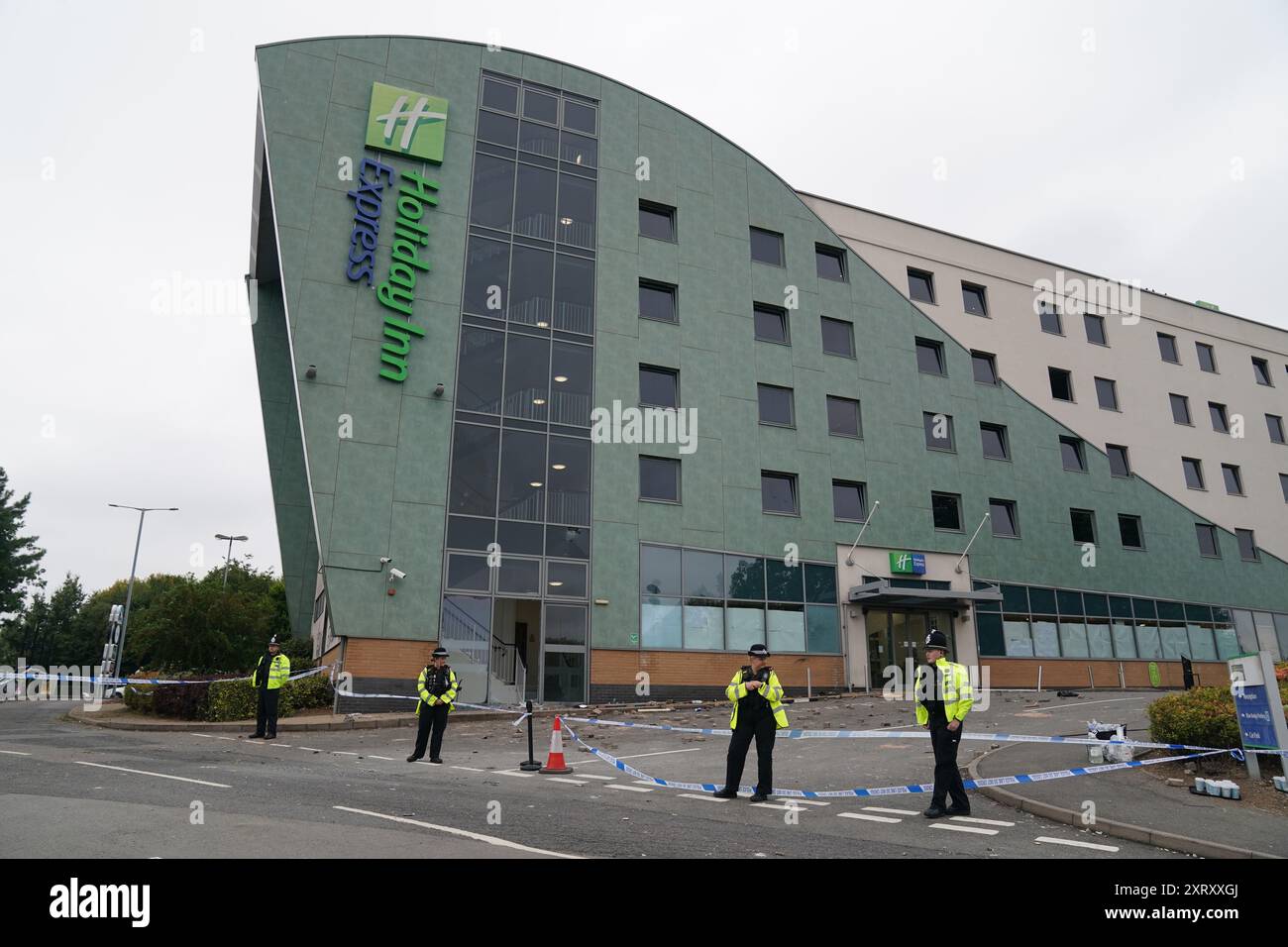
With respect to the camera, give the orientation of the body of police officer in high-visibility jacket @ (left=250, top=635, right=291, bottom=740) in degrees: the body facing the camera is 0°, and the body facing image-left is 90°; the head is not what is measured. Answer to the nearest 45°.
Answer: approximately 45°

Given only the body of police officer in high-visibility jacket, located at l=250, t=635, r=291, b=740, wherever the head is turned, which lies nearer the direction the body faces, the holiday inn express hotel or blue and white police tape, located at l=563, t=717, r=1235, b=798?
the blue and white police tape

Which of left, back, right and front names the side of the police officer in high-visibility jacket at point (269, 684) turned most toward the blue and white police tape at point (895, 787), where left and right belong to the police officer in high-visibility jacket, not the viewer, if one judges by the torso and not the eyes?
left

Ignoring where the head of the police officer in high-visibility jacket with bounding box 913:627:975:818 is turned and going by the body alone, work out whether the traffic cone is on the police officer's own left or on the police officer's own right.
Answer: on the police officer's own right

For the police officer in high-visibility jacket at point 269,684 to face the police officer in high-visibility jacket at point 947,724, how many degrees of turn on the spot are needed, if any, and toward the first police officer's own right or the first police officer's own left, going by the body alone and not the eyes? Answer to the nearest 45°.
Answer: approximately 90° to the first police officer's own left

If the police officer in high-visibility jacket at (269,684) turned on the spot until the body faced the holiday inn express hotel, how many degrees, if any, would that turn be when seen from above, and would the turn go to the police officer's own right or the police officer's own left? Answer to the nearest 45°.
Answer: approximately 180°

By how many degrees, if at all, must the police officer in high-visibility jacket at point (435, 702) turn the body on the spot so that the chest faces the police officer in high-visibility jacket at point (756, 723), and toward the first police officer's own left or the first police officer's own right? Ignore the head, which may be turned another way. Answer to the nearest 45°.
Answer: approximately 45° to the first police officer's own left

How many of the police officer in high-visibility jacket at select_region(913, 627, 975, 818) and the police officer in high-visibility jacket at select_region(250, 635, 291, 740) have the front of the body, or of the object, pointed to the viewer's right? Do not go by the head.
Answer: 0

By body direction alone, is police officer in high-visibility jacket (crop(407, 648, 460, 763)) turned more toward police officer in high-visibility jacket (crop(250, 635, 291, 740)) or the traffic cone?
the traffic cone

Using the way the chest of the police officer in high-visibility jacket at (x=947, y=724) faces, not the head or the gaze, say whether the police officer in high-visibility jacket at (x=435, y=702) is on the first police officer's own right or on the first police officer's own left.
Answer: on the first police officer's own right

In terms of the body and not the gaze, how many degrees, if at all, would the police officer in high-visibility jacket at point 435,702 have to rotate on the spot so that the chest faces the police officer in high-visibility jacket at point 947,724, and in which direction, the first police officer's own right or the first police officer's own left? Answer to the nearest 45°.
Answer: approximately 45° to the first police officer's own left
